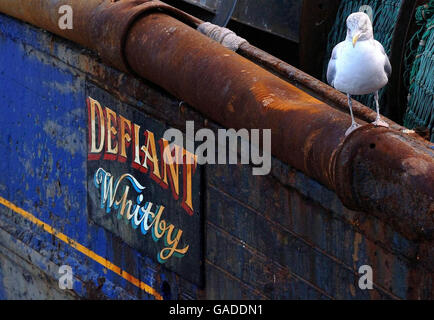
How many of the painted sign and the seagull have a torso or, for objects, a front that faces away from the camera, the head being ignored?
0

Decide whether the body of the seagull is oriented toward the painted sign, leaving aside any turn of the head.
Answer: no

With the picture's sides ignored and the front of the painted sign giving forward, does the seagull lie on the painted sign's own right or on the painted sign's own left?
on the painted sign's own left

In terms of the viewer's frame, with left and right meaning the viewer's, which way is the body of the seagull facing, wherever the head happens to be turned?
facing the viewer
